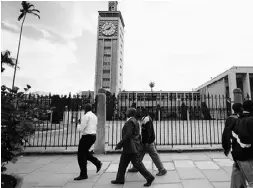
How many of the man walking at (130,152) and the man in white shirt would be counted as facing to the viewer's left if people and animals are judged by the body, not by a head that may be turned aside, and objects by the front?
2

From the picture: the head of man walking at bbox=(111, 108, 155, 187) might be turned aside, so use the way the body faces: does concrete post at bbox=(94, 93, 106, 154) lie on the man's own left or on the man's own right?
on the man's own right

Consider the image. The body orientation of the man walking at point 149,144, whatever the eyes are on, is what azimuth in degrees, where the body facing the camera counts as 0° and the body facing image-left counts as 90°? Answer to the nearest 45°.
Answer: approximately 90°

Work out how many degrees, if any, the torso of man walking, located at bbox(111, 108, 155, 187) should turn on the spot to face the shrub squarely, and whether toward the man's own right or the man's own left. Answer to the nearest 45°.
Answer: approximately 45° to the man's own left

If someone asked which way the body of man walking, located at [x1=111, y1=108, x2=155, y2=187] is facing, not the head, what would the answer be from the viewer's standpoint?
to the viewer's left

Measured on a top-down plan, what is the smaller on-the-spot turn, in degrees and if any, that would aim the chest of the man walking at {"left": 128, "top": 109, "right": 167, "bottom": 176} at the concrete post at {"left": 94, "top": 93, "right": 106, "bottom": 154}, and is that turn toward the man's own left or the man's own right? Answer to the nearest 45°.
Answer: approximately 45° to the man's own right

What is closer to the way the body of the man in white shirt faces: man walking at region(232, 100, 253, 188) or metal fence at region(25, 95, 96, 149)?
the metal fence

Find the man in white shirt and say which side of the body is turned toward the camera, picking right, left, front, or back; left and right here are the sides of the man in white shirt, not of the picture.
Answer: left

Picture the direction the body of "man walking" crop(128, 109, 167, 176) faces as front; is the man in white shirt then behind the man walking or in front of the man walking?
in front

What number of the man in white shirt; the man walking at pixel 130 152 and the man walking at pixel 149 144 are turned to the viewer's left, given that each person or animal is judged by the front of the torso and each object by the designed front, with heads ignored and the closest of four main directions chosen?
3
